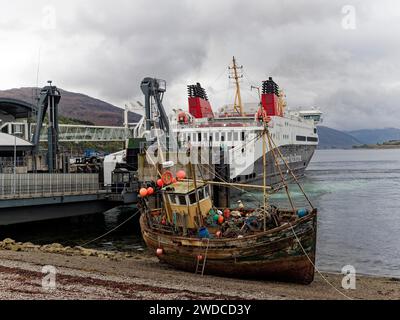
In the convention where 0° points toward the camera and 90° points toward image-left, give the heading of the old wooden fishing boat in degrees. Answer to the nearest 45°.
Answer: approximately 315°
